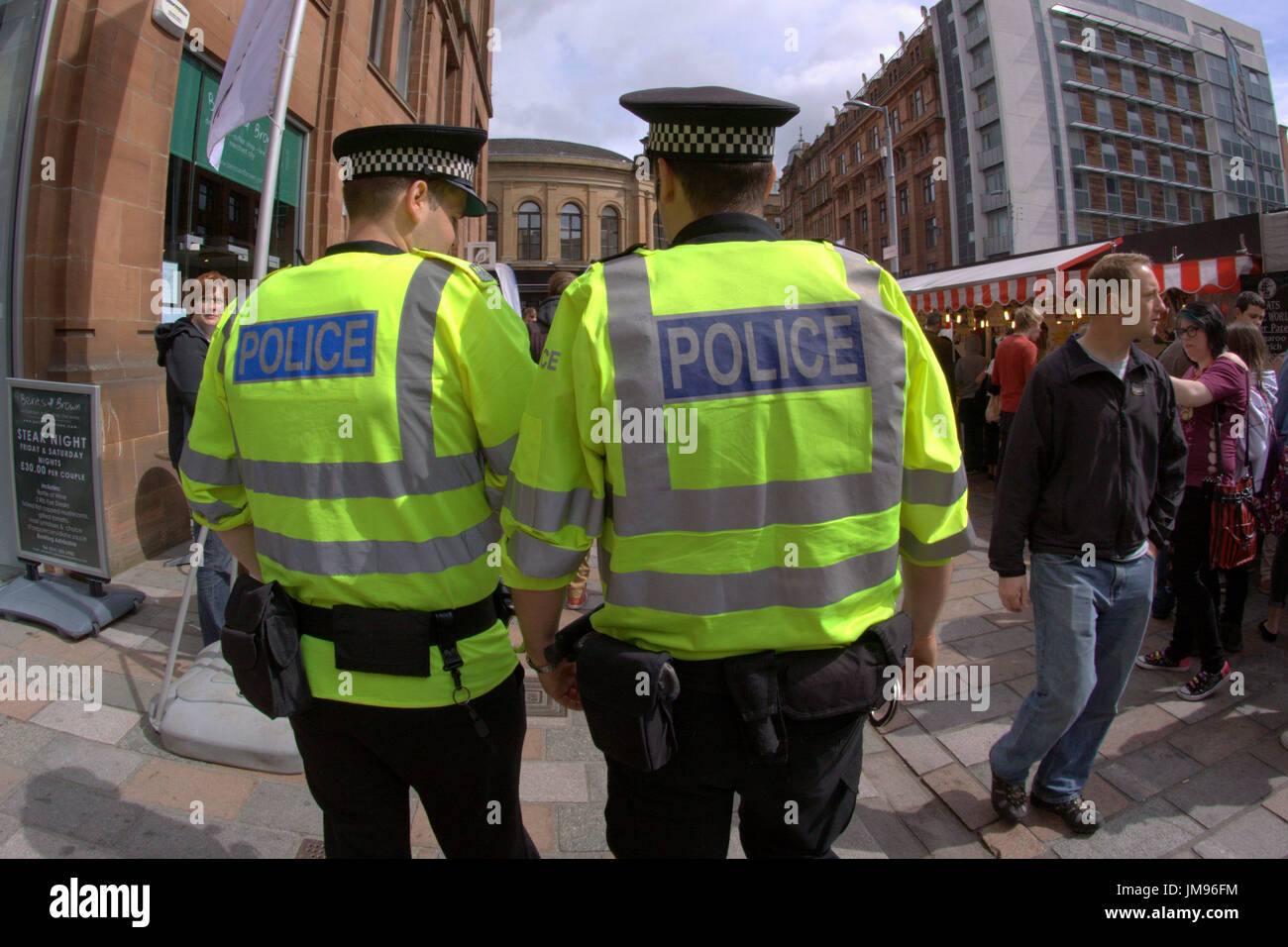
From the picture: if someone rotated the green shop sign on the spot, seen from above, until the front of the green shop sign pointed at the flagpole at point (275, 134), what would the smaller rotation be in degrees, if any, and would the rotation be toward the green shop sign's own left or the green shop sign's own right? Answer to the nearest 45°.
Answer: approximately 45° to the green shop sign's own right

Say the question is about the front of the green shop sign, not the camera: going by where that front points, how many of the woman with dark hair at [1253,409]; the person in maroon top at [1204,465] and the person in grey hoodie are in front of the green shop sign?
3

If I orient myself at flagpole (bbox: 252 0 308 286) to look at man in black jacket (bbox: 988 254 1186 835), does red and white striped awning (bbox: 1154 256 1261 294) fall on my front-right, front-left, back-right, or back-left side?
front-left

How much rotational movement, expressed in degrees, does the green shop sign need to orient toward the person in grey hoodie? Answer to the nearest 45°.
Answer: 0° — it already faces them

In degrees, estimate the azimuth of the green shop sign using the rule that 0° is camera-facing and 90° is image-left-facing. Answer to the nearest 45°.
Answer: approximately 315°

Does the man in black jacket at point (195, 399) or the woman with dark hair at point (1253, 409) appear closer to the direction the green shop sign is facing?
the woman with dark hair

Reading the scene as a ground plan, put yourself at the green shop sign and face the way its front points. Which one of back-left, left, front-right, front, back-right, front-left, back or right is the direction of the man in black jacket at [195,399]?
front-right

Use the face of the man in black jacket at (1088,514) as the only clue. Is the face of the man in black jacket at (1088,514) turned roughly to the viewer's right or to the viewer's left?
to the viewer's right

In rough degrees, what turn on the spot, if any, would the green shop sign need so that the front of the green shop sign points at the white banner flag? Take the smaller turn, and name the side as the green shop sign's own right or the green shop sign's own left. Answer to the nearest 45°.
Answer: approximately 45° to the green shop sign's own right

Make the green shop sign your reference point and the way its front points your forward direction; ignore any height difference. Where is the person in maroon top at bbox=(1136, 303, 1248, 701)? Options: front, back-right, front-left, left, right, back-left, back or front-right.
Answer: front

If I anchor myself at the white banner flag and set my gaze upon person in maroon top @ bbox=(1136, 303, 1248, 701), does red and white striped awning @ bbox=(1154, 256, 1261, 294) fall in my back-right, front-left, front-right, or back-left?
front-left

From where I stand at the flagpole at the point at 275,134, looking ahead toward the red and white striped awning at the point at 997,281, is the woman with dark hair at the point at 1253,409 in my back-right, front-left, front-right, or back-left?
front-right

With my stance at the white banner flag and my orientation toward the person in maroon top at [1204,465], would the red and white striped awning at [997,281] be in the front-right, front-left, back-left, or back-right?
front-left

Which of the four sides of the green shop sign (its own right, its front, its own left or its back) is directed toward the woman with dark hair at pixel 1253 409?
front
